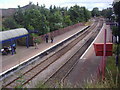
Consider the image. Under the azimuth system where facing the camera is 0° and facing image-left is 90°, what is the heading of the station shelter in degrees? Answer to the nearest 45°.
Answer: approximately 315°
